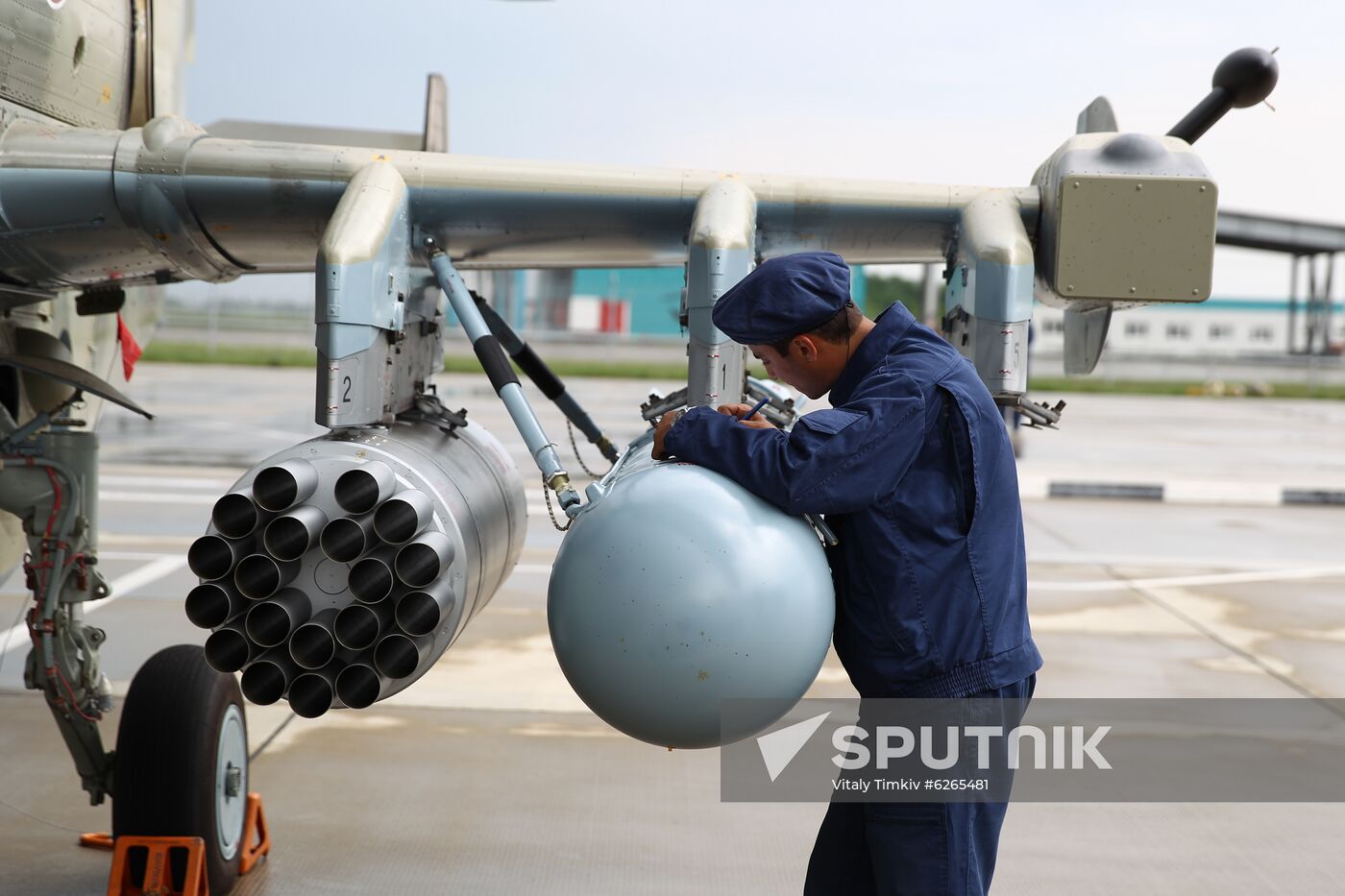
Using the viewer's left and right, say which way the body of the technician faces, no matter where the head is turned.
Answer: facing to the left of the viewer

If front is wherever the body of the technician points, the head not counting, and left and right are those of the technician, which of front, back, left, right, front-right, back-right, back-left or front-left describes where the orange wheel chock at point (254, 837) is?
front-right

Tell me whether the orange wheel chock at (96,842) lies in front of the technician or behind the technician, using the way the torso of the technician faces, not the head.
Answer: in front

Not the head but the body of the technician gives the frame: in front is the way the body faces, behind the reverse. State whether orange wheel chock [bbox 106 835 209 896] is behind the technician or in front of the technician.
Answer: in front

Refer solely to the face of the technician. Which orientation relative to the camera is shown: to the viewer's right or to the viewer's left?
to the viewer's left
